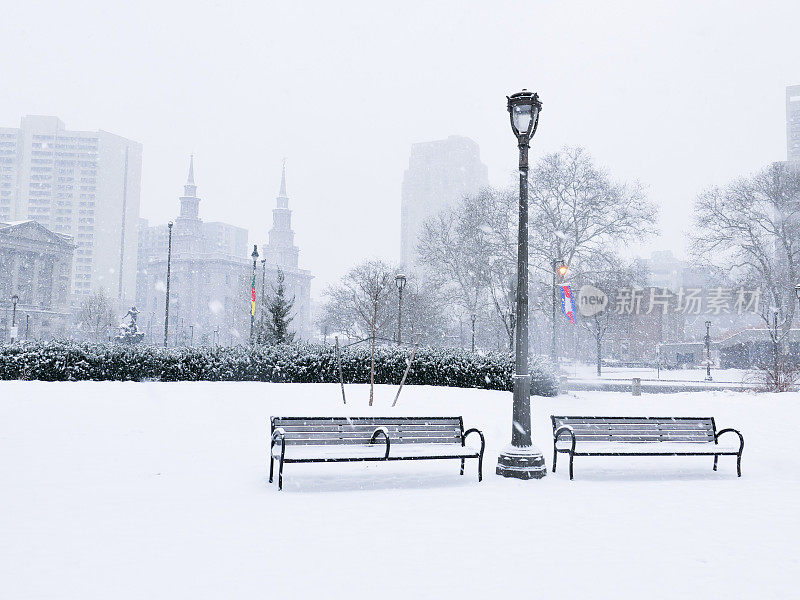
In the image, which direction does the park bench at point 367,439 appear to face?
toward the camera

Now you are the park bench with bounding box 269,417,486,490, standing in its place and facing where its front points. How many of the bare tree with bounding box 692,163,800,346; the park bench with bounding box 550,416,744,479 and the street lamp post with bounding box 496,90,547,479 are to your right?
0

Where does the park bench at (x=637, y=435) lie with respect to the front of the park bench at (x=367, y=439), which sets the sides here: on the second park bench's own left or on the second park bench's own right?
on the second park bench's own left

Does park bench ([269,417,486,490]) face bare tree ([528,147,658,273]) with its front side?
no

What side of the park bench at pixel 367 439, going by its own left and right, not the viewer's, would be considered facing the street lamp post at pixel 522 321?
left

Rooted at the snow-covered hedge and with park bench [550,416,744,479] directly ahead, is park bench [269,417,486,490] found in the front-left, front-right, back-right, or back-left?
front-right

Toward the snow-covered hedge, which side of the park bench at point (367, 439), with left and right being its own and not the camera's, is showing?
back

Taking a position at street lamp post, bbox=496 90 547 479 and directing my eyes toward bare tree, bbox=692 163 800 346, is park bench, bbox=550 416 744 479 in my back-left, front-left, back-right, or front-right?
front-right

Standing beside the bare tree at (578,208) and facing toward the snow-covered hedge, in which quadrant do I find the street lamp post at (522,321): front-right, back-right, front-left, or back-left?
front-left

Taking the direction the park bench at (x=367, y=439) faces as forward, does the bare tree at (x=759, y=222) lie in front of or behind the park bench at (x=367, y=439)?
behind
